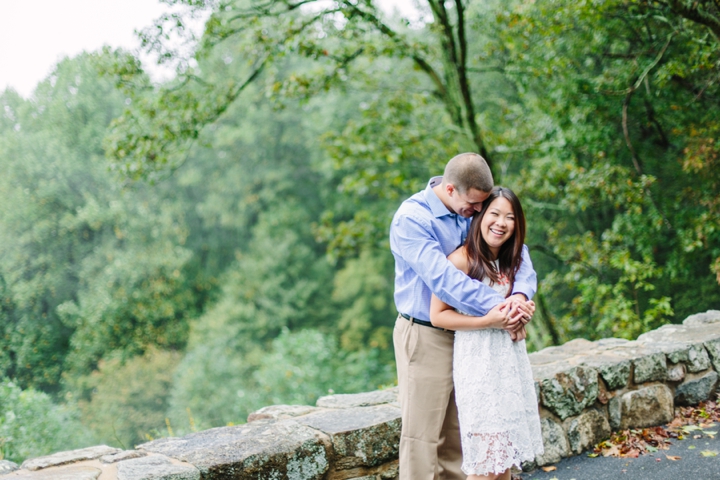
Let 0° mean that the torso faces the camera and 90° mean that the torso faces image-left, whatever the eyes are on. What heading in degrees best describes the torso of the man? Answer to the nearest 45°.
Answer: approximately 315°

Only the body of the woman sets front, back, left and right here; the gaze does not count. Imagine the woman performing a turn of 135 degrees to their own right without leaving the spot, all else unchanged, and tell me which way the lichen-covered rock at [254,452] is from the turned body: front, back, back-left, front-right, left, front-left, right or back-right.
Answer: front

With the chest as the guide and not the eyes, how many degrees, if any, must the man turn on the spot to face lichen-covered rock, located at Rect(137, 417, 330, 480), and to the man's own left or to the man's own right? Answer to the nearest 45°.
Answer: approximately 135° to the man's own right

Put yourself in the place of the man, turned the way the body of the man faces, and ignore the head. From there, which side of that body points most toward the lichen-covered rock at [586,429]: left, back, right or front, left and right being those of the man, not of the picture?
left

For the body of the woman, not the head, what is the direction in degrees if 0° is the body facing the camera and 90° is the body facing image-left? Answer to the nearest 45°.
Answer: approximately 315°

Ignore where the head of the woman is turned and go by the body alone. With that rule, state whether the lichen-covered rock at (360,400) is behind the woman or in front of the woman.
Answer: behind

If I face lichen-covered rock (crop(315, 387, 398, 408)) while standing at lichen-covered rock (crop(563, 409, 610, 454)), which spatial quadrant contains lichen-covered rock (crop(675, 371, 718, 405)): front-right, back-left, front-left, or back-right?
back-right

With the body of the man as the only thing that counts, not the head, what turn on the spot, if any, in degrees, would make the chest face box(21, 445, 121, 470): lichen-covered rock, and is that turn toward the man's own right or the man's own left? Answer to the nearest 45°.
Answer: approximately 135° to the man's own right

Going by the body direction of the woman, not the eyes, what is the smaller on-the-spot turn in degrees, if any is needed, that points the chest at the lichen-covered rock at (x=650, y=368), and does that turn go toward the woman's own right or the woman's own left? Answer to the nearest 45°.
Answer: approximately 90° to the woman's own left

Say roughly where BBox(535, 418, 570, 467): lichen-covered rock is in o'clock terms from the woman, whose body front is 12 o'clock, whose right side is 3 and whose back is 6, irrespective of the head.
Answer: The lichen-covered rock is roughly at 8 o'clock from the woman.
